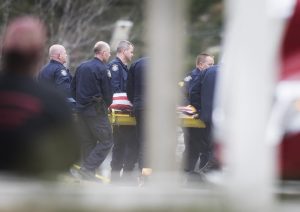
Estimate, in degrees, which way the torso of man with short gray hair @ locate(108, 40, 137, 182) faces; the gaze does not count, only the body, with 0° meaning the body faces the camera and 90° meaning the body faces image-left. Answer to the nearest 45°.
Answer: approximately 270°

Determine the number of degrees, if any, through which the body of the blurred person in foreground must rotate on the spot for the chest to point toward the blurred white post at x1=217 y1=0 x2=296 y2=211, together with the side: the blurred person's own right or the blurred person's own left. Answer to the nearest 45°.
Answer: approximately 135° to the blurred person's own right

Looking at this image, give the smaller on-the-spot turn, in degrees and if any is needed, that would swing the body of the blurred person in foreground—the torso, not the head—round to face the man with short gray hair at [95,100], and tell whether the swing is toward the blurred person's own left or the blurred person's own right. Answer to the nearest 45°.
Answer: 0° — they already face them

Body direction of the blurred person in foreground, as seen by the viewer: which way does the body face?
away from the camera

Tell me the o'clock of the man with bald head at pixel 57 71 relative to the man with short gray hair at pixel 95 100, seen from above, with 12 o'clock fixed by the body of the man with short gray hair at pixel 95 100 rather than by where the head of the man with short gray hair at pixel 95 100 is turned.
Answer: the man with bald head at pixel 57 71 is roughly at 8 o'clock from the man with short gray hair at pixel 95 100.

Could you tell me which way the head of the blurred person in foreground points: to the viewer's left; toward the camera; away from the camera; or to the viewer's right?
away from the camera

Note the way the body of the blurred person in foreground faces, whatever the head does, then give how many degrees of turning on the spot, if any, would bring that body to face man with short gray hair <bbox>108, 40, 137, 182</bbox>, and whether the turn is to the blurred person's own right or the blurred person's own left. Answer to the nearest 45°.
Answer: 0° — they already face them

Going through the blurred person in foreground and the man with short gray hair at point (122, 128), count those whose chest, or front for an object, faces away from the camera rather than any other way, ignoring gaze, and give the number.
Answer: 1

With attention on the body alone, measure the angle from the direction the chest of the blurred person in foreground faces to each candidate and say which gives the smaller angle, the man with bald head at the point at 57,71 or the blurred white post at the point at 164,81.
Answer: the man with bald head

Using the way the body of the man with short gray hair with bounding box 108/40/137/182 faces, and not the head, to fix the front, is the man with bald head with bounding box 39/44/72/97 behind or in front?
behind

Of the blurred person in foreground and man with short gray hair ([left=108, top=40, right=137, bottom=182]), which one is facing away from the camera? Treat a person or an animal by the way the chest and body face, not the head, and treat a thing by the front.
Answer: the blurred person in foreground

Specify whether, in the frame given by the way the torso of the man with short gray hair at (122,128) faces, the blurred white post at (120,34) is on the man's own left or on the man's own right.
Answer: on the man's own left

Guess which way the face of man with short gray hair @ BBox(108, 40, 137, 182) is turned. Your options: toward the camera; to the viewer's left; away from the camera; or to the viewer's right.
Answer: to the viewer's right

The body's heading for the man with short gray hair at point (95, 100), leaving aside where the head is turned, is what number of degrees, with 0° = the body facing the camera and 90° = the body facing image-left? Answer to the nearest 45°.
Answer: approximately 225°
